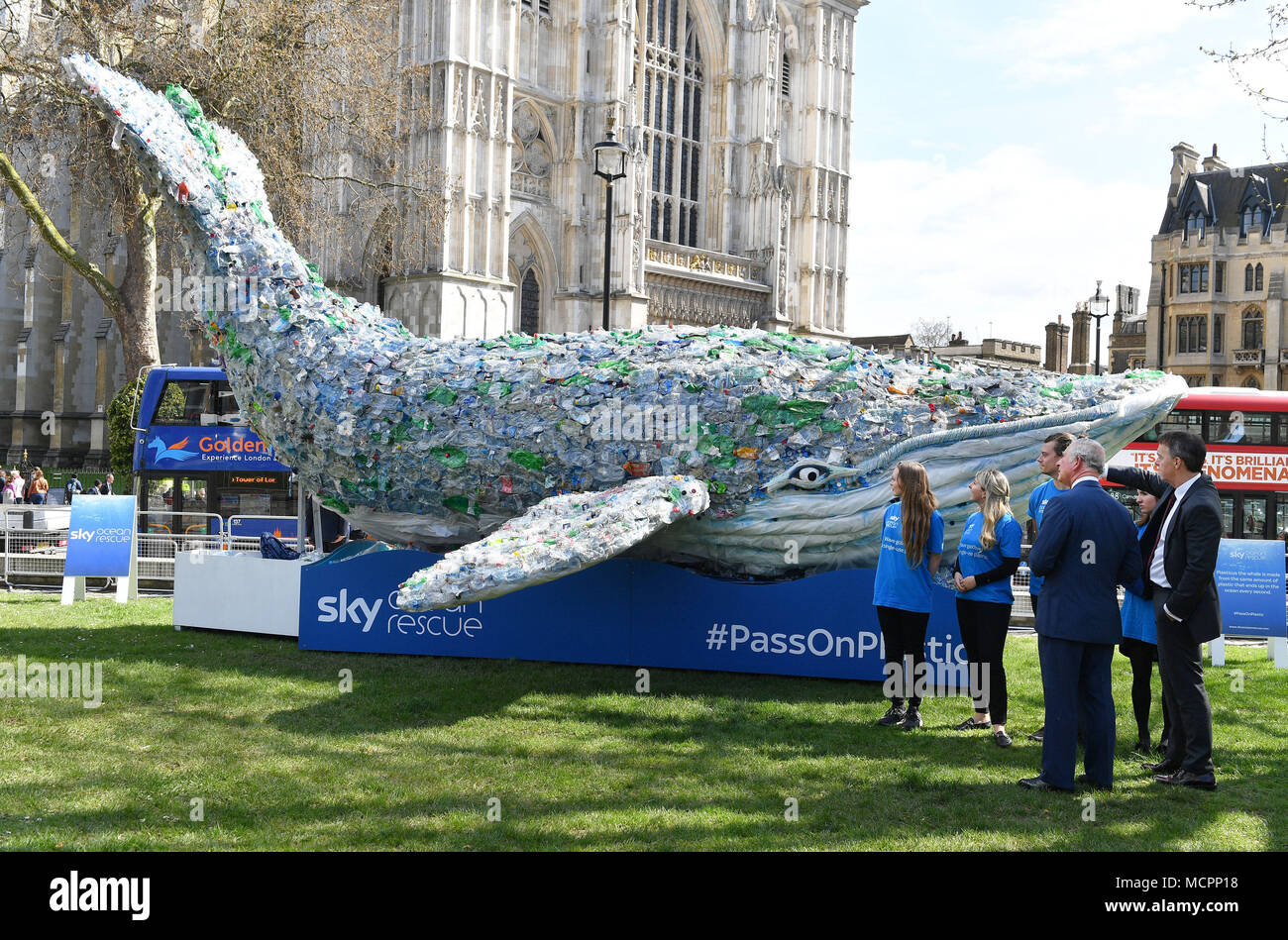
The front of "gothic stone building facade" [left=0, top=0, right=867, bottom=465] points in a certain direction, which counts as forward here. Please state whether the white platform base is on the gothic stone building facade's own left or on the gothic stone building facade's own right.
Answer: on the gothic stone building facade's own right

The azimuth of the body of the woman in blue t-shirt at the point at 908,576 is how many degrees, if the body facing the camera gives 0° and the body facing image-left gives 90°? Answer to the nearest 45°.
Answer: approximately 45°

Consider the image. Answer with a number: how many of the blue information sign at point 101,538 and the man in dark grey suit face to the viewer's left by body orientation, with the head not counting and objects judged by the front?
1

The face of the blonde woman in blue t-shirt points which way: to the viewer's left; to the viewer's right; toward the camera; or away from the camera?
to the viewer's left

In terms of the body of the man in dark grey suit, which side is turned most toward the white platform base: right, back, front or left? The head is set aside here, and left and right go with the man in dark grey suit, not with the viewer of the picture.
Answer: front

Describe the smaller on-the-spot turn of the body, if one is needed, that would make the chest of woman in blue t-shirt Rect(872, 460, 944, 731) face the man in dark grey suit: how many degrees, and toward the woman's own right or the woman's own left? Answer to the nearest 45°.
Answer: approximately 90° to the woman's own left

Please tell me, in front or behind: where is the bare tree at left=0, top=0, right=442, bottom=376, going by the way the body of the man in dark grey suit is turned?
in front

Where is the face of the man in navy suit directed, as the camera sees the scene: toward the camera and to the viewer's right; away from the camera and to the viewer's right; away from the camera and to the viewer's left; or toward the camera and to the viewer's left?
away from the camera and to the viewer's left

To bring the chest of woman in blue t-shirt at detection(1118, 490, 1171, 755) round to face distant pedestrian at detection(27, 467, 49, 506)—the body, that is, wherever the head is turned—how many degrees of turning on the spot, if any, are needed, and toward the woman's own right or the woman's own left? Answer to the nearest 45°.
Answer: approximately 90° to the woman's own right

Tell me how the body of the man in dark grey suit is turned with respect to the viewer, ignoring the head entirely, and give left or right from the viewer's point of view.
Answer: facing to the left of the viewer

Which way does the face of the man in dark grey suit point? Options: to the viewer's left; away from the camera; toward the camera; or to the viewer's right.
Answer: to the viewer's left
